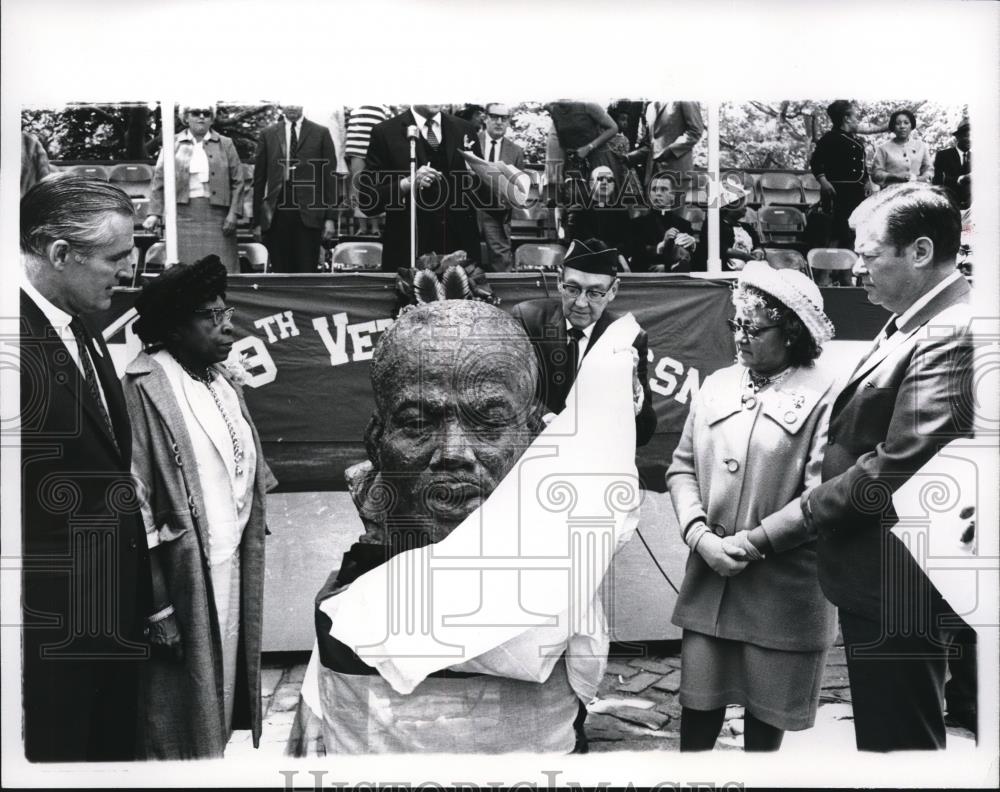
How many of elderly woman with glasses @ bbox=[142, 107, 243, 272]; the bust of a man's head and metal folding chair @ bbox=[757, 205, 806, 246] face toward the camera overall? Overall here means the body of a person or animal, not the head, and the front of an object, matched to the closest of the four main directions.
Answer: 3

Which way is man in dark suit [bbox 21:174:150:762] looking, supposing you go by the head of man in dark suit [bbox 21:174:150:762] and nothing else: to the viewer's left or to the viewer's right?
to the viewer's right

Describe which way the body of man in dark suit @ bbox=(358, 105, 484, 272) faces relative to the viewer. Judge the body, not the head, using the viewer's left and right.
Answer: facing the viewer

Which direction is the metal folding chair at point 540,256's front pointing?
toward the camera

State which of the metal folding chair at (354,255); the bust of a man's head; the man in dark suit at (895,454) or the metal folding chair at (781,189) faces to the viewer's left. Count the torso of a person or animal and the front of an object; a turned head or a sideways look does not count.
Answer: the man in dark suit

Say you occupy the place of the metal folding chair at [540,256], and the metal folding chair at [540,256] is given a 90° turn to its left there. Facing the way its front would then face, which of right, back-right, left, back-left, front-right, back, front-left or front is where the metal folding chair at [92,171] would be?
back

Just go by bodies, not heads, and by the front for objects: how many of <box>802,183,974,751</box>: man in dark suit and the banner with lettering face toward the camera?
1

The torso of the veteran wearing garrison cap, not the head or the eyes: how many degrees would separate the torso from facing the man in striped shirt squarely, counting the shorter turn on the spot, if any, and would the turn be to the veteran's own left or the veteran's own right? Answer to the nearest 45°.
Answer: approximately 180°

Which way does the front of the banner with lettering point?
toward the camera

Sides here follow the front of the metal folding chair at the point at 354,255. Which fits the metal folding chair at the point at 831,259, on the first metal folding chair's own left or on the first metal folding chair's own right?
on the first metal folding chair's own left

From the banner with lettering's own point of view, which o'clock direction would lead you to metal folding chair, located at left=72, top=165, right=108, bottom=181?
The metal folding chair is roughly at 5 o'clock from the banner with lettering.

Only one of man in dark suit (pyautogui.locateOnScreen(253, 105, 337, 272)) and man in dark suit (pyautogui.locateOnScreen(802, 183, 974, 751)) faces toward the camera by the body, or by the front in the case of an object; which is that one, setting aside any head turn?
man in dark suit (pyautogui.locateOnScreen(253, 105, 337, 272))

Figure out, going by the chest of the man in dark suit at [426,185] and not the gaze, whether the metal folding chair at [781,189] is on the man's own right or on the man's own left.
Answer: on the man's own left

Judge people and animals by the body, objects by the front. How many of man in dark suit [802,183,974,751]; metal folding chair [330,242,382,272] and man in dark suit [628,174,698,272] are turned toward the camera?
2
